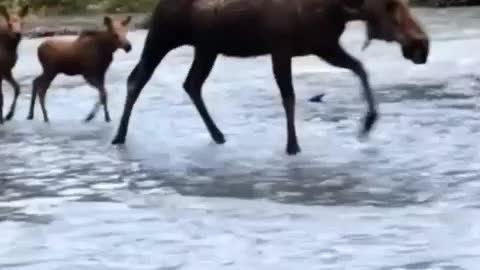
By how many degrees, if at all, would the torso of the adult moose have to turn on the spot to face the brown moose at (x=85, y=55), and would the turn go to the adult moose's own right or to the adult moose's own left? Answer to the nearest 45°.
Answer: approximately 135° to the adult moose's own left

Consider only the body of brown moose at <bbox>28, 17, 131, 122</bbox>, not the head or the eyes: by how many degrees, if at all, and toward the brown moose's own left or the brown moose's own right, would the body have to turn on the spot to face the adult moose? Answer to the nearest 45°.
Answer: approximately 45° to the brown moose's own right

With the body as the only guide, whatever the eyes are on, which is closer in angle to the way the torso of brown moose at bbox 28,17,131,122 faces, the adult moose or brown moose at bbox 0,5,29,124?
the adult moose

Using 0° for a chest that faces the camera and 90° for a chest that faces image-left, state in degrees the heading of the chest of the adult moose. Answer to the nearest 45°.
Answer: approximately 270°

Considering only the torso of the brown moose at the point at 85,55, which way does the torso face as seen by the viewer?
to the viewer's right

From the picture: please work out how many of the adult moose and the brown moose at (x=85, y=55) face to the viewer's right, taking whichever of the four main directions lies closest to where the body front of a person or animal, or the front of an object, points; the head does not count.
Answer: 2
